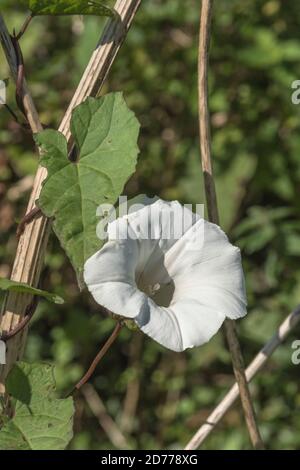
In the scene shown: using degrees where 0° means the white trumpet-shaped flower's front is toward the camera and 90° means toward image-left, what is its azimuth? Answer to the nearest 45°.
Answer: approximately 0°
